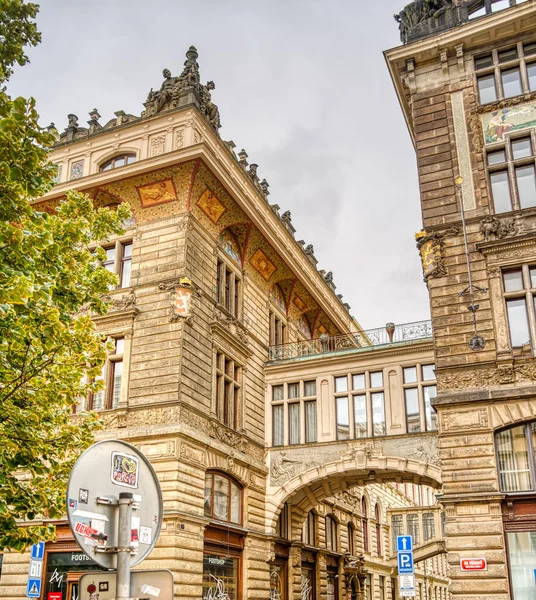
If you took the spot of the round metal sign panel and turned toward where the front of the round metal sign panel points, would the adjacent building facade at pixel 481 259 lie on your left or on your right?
on your right

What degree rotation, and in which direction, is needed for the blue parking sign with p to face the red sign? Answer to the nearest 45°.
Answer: approximately 90° to its left

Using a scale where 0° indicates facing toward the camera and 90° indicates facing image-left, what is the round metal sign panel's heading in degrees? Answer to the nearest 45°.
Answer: approximately 135°

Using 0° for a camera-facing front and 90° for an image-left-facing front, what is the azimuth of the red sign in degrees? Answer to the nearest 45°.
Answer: approximately 0°

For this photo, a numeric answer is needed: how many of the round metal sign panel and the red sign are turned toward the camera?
1

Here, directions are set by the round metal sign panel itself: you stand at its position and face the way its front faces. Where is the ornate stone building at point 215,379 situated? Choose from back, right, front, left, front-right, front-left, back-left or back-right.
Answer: front-right

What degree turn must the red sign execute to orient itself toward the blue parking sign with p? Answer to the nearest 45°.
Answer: approximately 45° to its right

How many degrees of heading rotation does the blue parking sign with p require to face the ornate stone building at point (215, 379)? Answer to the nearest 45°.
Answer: approximately 135° to its right
